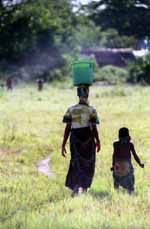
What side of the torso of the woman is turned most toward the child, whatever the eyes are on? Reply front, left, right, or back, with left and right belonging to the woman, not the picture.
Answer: right

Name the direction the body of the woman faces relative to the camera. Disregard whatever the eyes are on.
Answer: away from the camera
